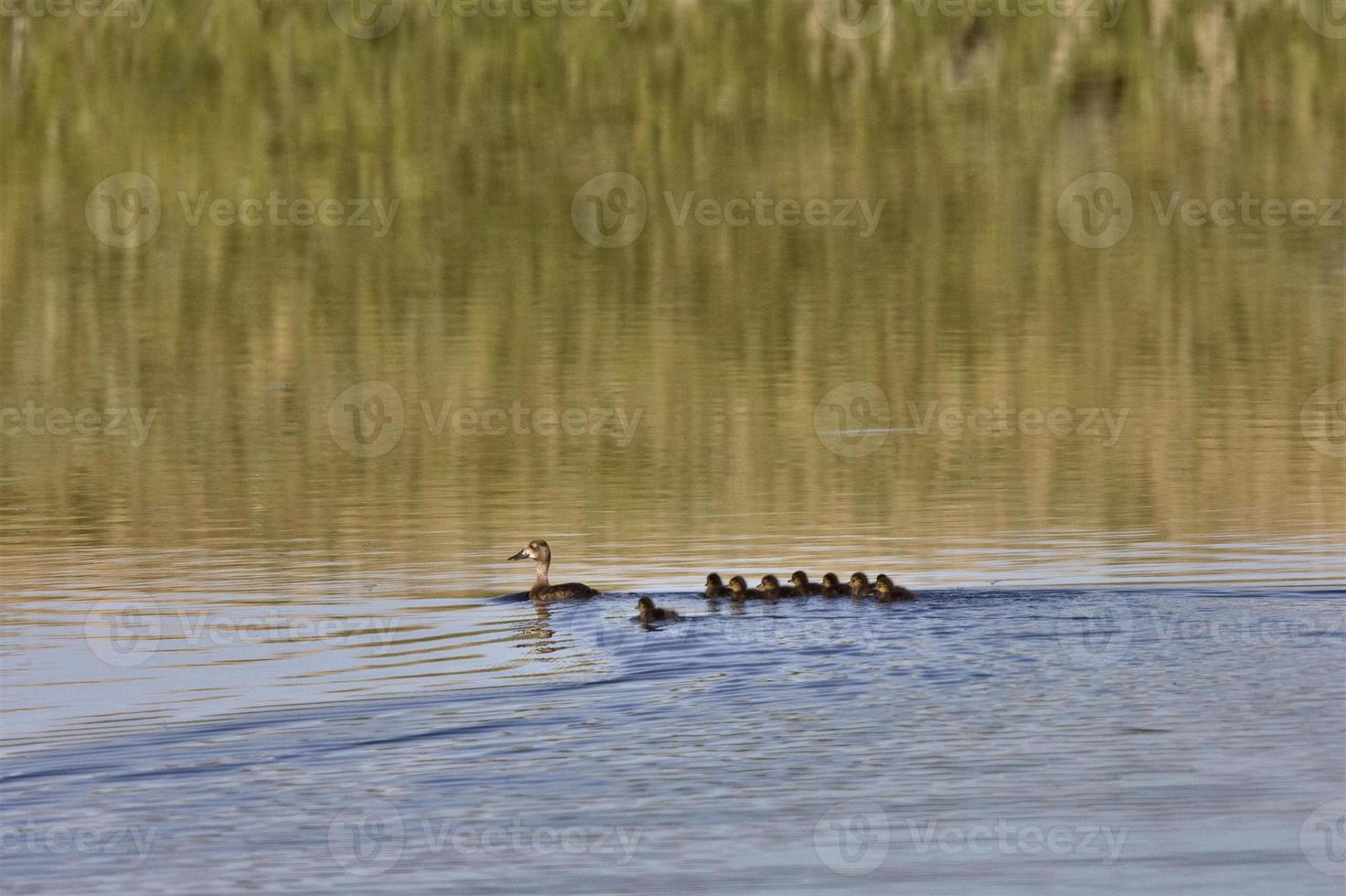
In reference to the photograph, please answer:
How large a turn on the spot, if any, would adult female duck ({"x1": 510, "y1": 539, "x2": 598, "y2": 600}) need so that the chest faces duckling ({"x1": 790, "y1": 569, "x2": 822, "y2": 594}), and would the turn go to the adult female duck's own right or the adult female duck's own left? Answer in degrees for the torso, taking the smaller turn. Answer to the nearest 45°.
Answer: approximately 180°

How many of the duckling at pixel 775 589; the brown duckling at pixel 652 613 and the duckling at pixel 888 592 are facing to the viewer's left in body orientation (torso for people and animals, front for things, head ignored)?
3

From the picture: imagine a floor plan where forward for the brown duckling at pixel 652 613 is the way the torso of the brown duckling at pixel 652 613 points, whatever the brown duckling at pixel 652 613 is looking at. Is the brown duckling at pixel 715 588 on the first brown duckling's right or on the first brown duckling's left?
on the first brown duckling's right

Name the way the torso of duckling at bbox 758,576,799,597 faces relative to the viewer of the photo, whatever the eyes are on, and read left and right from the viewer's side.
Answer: facing to the left of the viewer

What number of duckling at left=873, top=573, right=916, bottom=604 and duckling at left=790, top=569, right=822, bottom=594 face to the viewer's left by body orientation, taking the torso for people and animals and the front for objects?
2

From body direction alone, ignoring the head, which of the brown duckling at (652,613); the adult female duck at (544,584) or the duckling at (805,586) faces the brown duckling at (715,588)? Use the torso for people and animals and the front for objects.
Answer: the duckling

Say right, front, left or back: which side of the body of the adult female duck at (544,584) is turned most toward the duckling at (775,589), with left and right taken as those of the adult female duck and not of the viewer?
back

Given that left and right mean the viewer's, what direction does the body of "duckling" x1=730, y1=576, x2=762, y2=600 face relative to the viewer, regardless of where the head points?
facing to the left of the viewer

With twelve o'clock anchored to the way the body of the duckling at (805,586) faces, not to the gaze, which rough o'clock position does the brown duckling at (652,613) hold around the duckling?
The brown duckling is roughly at 11 o'clock from the duckling.

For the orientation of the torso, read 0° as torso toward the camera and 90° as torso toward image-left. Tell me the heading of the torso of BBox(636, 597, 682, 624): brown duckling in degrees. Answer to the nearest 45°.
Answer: approximately 90°

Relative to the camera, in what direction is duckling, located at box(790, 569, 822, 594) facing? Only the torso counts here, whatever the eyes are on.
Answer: to the viewer's left

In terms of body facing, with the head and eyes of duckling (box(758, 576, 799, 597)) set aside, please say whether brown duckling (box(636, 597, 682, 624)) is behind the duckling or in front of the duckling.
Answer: in front

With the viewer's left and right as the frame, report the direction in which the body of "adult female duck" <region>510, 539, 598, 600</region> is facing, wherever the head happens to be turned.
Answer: facing to the left of the viewer
